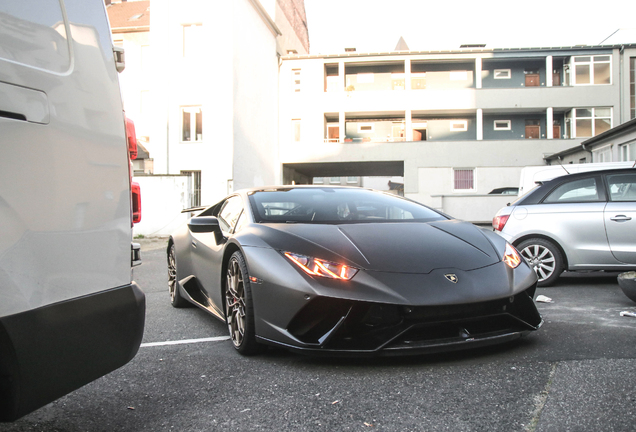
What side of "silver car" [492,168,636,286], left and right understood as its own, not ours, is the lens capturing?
right

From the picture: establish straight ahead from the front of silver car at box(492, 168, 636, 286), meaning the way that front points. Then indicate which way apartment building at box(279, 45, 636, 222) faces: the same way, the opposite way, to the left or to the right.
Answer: to the right

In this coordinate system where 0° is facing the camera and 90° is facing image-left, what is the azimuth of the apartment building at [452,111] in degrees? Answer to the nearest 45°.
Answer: approximately 0°
